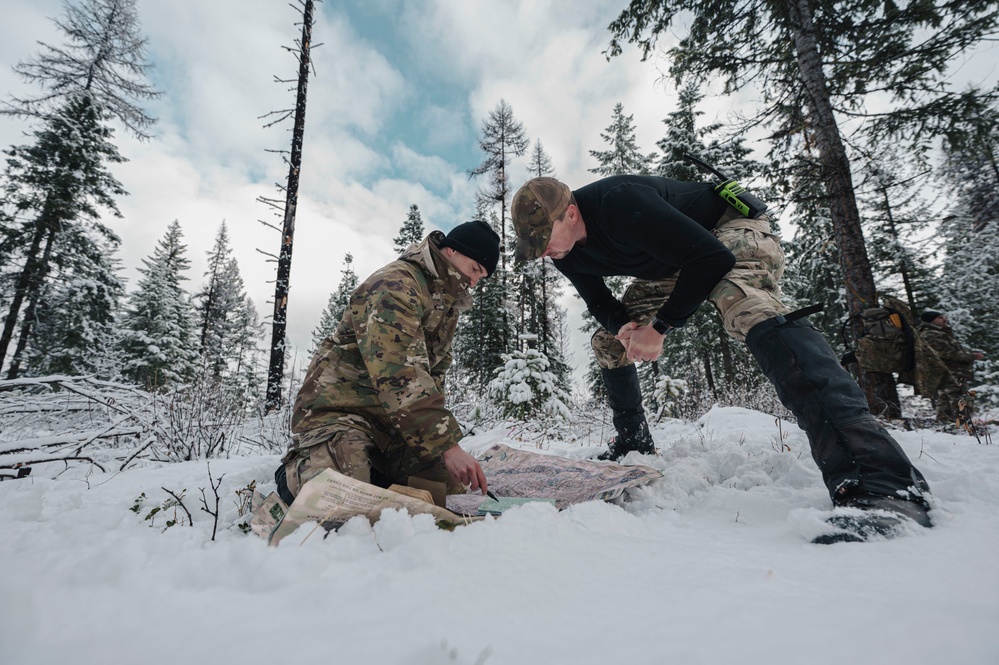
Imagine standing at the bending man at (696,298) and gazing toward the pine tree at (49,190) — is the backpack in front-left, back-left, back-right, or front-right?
back-right

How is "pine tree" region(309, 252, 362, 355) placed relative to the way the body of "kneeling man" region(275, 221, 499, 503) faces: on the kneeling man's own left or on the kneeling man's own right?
on the kneeling man's own left

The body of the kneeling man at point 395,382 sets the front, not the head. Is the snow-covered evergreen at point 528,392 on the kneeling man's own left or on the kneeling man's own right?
on the kneeling man's own left

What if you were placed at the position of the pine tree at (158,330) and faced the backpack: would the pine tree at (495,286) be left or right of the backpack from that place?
left

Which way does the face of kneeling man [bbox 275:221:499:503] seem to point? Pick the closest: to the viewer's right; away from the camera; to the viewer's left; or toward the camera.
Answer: to the viewer's right

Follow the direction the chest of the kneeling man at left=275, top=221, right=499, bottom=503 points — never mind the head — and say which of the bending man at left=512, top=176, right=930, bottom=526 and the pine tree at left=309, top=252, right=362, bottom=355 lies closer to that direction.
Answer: the bending man

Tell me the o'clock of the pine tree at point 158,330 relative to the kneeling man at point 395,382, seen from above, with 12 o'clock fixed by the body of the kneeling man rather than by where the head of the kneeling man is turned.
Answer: The pine tree is roughly at 8 o'clock from the kneeling man.

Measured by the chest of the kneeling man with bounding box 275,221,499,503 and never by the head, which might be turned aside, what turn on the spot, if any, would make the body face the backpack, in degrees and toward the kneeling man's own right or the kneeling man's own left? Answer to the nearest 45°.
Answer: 0° — they already face it

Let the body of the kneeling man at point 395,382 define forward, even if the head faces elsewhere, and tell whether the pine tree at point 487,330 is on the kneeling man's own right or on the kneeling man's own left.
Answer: on the kneeling man's own left

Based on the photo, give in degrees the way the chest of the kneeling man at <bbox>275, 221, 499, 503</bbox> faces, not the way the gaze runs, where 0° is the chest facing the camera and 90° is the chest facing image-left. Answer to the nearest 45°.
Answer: approximately 270°

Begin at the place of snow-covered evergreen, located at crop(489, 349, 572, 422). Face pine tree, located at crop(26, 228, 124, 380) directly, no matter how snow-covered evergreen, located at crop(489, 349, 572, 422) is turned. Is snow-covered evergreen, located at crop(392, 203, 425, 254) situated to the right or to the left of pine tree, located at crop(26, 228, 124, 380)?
right

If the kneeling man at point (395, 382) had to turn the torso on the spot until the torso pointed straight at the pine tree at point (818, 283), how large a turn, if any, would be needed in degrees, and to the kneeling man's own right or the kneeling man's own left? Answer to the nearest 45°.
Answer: approximately 45° to the kneeling man's own left

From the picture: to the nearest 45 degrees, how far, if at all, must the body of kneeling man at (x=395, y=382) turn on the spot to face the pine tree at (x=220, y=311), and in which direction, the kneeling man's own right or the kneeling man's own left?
approximately 90° to the kneeling man's own left

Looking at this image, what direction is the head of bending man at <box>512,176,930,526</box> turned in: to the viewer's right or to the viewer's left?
to the viewer's left

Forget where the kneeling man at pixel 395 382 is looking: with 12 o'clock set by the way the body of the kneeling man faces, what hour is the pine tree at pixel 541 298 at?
The pine tree is roughly at 10 o'clock from the kneeling man.

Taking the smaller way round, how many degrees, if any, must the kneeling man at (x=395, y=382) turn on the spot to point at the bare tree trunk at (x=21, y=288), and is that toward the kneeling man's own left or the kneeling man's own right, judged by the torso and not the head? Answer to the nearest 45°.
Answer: approximately 135° to the kneeling man's own left
